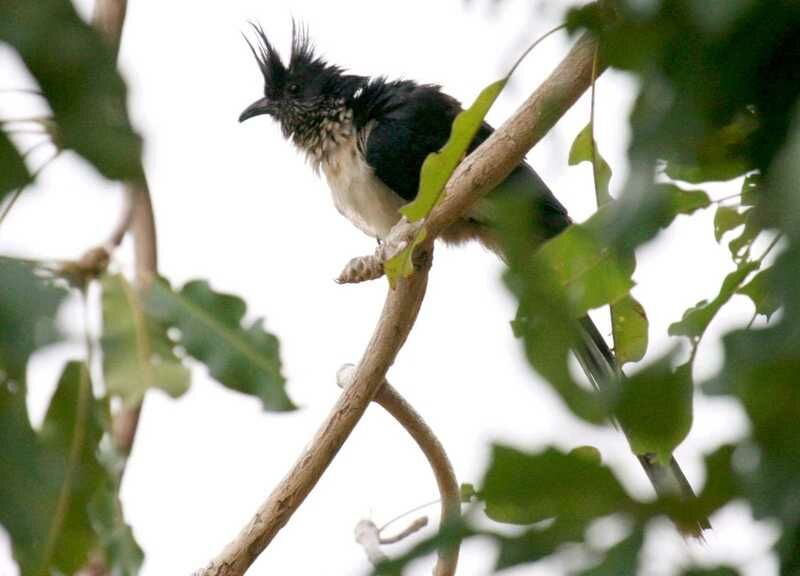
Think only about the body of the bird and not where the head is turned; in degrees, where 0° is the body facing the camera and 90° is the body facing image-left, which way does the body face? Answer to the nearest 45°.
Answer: approximately 90°
